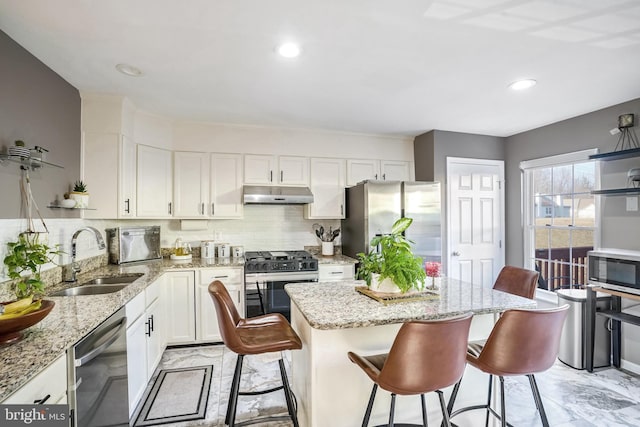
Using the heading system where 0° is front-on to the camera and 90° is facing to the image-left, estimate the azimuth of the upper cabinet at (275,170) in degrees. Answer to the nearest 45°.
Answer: approximately 0°

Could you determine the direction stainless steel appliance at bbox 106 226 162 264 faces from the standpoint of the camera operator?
facing the viewer and to the right of the viewer

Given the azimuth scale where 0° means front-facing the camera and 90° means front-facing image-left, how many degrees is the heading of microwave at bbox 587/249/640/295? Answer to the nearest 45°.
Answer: approximately 45°

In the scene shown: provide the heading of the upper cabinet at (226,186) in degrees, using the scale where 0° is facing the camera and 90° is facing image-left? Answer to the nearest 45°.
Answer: approximately 0°

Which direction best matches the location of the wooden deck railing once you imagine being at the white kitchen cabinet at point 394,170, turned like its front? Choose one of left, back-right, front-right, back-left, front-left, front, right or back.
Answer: left

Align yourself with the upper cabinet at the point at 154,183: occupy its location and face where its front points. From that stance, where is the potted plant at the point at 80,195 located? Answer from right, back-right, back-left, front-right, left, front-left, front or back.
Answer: right

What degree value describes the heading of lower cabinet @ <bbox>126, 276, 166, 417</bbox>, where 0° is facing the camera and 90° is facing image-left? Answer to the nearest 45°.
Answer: approximately 270°

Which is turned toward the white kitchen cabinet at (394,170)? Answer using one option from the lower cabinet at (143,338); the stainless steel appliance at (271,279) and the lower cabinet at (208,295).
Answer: the lower cabinet at (143,338)

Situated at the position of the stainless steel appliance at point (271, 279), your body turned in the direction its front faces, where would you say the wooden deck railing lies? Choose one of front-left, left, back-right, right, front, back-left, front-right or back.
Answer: left

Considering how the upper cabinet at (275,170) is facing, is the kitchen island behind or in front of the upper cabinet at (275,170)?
in front

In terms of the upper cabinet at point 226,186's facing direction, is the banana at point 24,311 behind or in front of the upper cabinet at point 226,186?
in front

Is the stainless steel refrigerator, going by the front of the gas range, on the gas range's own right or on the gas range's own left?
on the gas range's own left

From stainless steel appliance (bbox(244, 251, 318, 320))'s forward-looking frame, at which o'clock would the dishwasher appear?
The dishwasher is roughly at 1 o'clock from the stainless steel appliance.
